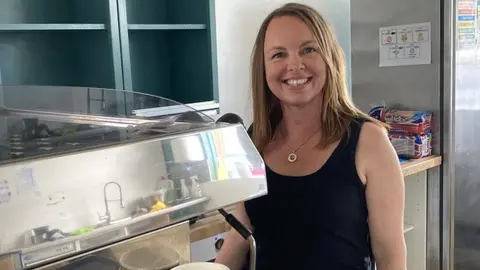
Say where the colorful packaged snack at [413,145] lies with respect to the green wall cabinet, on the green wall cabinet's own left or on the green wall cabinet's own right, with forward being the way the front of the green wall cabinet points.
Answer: on the green wall cabinet's own left

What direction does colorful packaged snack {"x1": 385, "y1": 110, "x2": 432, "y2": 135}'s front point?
toward the camera

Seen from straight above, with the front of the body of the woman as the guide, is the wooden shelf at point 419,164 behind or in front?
behind

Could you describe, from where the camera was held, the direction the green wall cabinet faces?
facing the viewer

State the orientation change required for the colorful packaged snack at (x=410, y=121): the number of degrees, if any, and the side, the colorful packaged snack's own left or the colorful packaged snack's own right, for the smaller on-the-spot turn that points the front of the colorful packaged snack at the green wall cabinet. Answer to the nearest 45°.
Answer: approximately 45° to the colorful packaged snack's own right

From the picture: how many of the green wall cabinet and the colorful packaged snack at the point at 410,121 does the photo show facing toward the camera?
2

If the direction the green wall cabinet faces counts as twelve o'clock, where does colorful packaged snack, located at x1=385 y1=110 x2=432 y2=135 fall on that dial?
The colorful packaged snack is roughly at 9 o'clock from the green wall cabinet.

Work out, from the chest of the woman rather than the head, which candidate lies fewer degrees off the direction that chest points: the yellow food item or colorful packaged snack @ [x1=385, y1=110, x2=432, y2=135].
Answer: the yellow food item

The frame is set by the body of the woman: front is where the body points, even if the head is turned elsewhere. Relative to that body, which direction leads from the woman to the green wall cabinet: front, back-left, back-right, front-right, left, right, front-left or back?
right

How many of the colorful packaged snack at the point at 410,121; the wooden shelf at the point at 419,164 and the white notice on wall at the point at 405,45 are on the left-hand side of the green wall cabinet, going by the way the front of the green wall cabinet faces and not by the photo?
3
